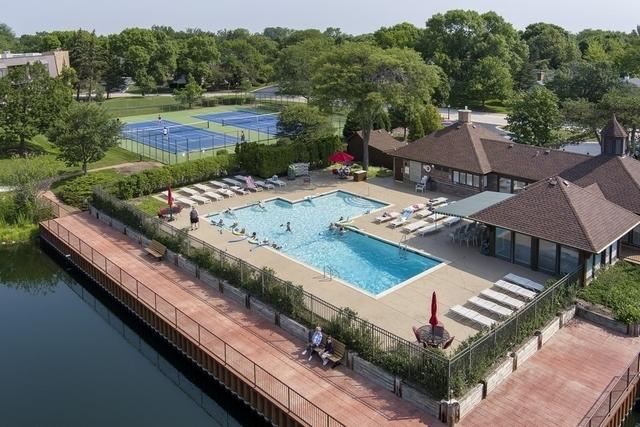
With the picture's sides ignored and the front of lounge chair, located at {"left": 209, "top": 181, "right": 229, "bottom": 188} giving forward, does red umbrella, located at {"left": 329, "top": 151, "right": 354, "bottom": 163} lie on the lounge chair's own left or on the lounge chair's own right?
on the lounge chair's own left

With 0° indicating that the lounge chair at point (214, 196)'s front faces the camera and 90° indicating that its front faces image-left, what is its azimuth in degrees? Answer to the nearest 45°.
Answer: approximately 315°

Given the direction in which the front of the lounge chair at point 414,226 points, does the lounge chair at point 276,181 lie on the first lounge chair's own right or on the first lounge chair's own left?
on the first lounge chair's own right

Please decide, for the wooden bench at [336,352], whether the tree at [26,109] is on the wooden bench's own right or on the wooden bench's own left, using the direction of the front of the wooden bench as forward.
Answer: on the wooden bench's own right

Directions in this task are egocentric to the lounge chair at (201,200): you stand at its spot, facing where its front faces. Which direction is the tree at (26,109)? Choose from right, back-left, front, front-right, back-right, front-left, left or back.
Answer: back

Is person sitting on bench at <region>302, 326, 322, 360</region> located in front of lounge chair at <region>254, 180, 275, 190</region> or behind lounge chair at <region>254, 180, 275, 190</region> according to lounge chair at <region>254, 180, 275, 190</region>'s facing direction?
in front

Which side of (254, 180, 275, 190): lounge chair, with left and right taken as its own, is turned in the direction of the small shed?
left

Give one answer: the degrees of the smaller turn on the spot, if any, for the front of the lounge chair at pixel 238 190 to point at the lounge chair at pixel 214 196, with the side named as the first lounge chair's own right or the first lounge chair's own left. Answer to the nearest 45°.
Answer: approximately 90° to the first lounge chair's own right

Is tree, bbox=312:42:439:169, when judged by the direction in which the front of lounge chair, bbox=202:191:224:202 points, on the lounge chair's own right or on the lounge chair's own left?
on the lounge chair's own left

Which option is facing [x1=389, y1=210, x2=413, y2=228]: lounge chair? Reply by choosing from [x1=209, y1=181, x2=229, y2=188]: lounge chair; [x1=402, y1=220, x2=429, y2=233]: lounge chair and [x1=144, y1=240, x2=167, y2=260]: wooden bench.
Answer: [x1=209, y1=181, x2=229, y2=188]: lounge chair

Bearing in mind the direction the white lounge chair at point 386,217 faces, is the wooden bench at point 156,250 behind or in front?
in front
